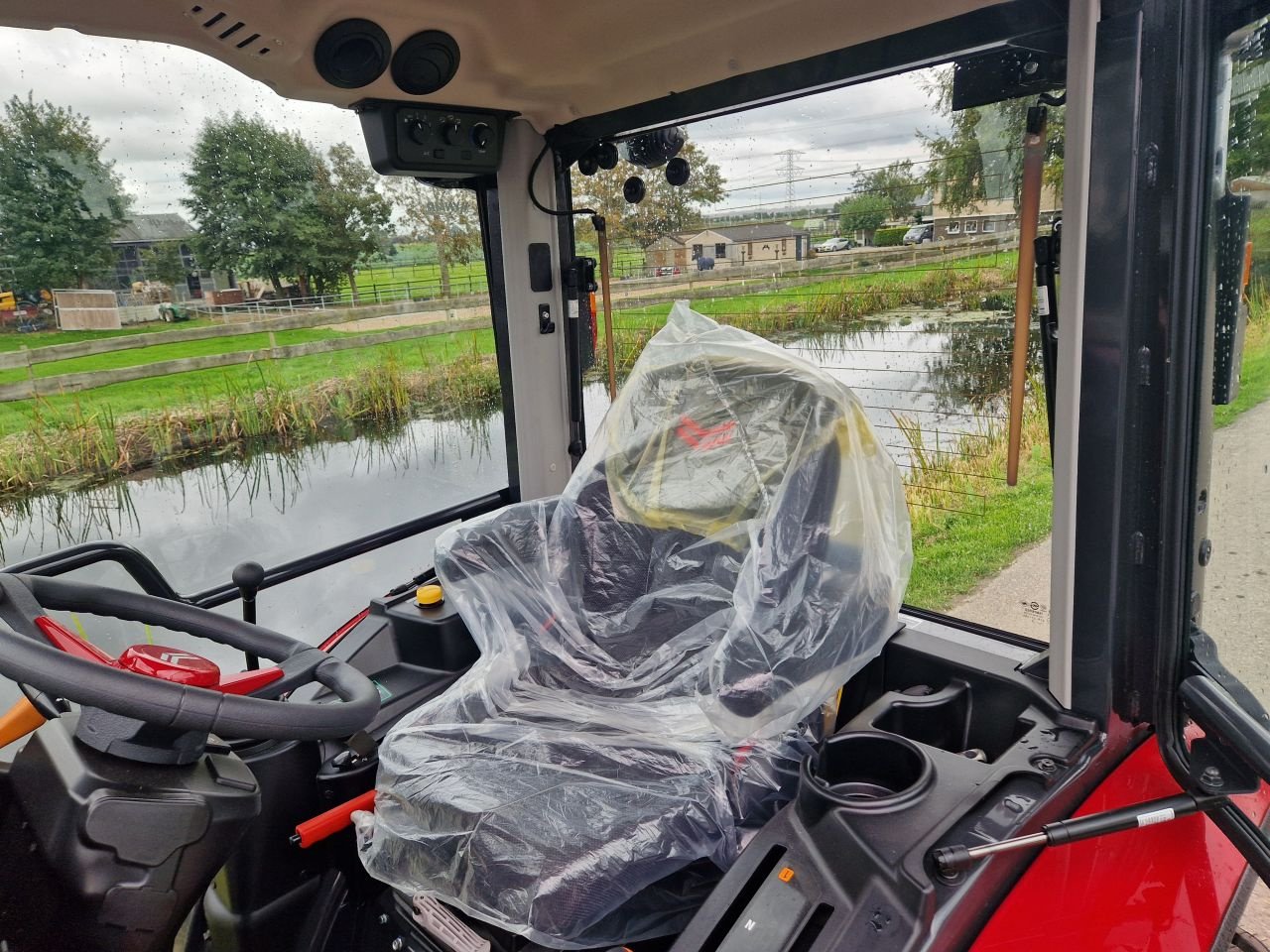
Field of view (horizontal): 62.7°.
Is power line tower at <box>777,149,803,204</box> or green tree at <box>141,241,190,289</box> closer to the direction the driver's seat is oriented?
the green tree

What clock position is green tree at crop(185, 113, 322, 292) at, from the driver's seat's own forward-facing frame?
The green tree is roughly at 3 o'clock from the driver's seat.

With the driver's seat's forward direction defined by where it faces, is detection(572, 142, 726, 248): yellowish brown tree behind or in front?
behind

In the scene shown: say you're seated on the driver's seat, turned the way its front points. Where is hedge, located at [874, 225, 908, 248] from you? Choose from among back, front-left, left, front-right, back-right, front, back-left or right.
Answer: back

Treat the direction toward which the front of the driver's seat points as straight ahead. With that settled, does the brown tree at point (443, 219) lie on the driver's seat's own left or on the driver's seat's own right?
on the driver's seat's own right
